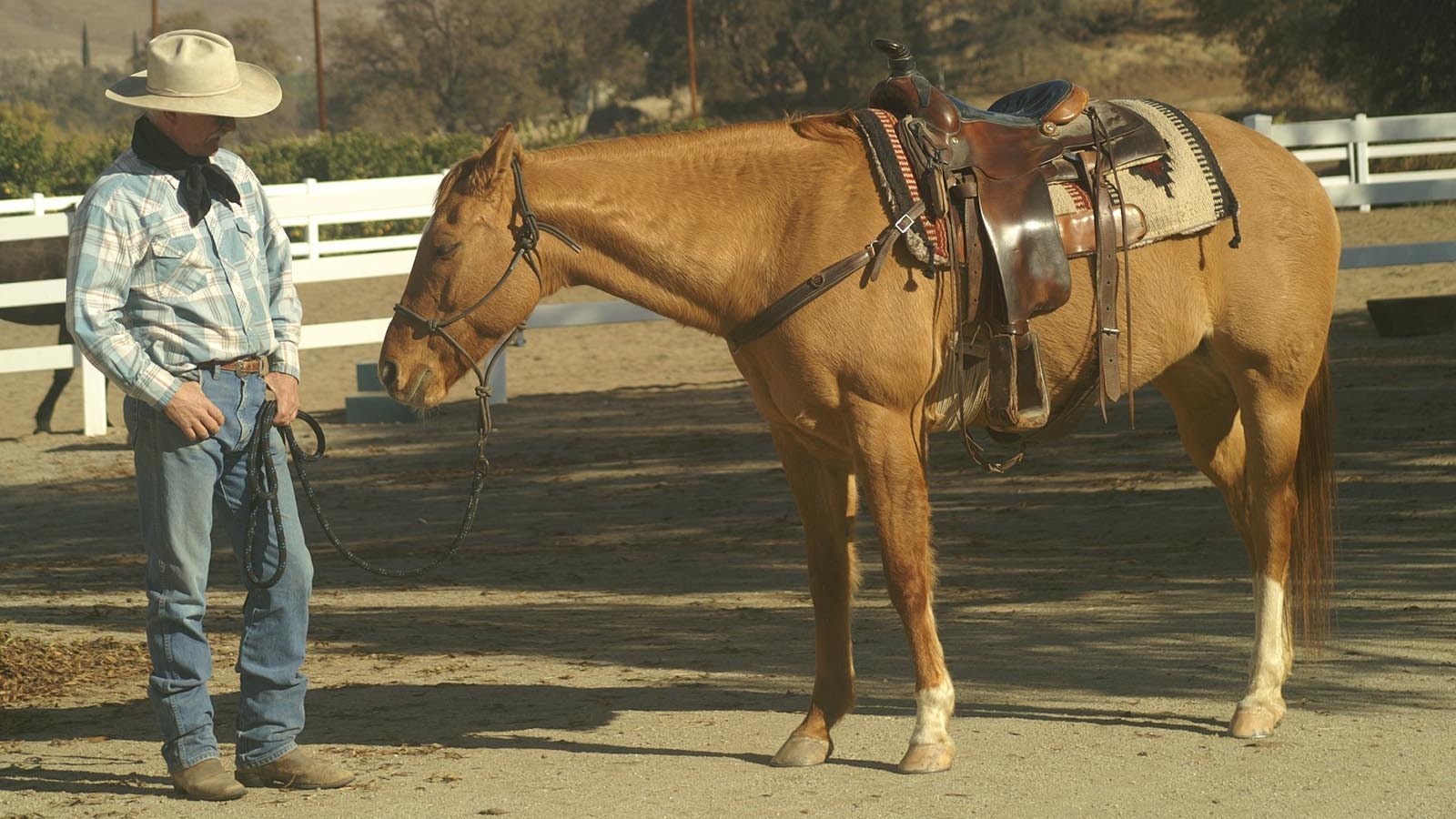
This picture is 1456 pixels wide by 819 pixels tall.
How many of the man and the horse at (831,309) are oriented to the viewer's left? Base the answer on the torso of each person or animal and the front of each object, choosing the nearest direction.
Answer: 1

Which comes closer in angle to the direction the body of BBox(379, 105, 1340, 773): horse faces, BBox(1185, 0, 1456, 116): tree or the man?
the man

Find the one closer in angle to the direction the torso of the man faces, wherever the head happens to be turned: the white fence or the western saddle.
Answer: the western saddle

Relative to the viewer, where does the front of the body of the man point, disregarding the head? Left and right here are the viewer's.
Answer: facing the viewer and to the right of the viewer

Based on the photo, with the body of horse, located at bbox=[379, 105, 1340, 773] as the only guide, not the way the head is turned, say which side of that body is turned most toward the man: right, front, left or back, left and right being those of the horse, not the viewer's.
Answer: front

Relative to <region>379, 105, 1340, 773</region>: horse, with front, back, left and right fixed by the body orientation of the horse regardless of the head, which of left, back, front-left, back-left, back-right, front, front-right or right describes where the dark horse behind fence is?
front-right

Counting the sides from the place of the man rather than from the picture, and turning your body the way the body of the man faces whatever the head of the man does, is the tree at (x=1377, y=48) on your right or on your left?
on your left

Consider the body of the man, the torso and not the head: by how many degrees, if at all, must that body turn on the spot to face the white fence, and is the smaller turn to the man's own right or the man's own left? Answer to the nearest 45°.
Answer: approximately 135° to the man's own left

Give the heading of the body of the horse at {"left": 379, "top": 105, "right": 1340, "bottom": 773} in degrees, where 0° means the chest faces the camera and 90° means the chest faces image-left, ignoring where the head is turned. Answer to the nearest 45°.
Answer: approximately 90°

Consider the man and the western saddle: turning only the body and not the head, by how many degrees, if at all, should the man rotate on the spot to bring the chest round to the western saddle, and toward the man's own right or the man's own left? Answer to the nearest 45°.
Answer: approximately 45° to the man's own left

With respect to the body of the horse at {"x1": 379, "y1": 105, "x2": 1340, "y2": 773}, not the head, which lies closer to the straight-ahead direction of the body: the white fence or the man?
the man

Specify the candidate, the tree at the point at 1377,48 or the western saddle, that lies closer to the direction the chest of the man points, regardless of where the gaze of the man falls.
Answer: the western saddle

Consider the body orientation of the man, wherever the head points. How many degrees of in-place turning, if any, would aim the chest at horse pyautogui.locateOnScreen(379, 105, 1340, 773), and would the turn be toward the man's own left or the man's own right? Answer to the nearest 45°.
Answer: approximately 45° to the man's own left

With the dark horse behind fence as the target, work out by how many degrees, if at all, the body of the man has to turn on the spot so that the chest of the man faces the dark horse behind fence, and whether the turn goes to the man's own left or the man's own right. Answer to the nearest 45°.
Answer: approximately 135° to the man's own left

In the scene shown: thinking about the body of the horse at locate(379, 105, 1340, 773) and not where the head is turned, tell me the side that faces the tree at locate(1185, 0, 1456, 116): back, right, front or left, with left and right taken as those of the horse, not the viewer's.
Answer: right
